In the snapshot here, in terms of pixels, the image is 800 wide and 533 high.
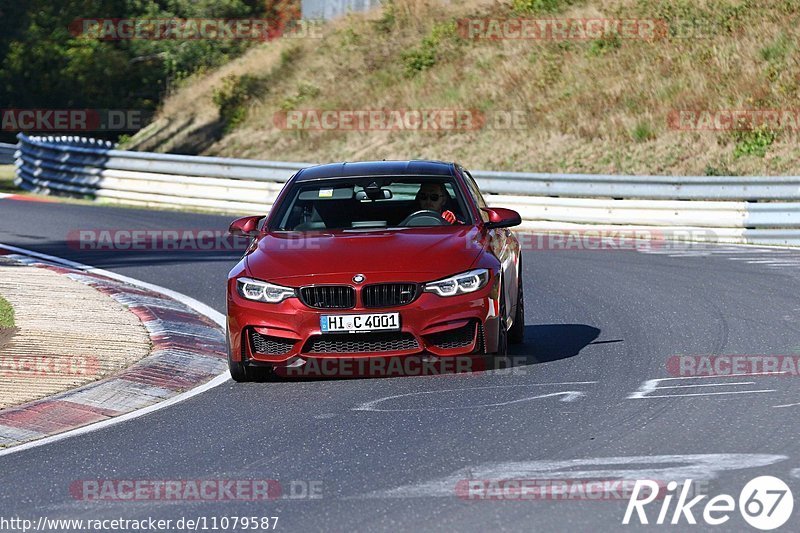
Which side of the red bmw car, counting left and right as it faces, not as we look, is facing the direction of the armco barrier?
back

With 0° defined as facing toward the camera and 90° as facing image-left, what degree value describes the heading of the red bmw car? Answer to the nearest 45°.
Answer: approximately 0°

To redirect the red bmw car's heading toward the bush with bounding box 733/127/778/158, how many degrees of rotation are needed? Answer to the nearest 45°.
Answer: approximately 135° to its left

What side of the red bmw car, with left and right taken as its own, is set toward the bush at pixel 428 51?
back

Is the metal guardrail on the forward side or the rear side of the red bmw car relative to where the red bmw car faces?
on the rear side

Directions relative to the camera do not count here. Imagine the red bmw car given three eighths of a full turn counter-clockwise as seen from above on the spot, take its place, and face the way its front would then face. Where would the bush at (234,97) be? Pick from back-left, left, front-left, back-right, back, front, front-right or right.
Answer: front-left
